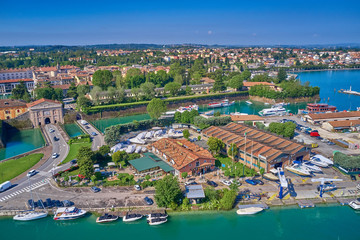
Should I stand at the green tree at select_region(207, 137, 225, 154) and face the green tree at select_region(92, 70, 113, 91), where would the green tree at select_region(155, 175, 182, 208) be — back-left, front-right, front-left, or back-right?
back-left

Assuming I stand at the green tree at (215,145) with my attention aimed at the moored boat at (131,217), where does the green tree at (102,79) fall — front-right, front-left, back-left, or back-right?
back-right

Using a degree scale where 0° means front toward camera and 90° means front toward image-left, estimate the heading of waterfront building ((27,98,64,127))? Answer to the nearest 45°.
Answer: approximately 0°
